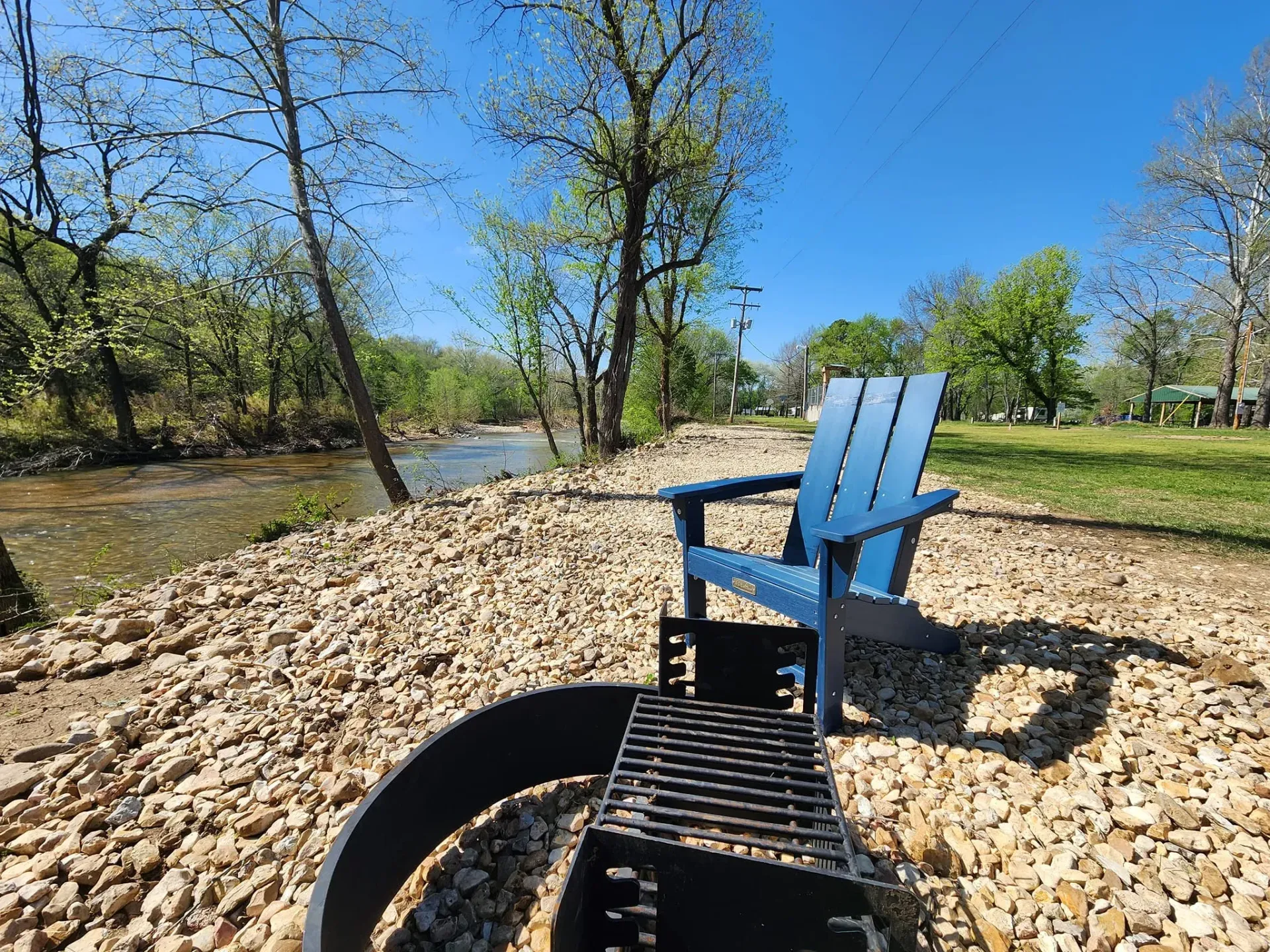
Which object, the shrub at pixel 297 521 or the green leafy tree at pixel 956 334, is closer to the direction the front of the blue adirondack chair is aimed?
the shrub

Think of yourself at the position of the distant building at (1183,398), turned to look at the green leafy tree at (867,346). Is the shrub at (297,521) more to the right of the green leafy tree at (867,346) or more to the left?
left

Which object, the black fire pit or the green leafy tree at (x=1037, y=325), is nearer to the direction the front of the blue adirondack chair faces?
the black fire pit

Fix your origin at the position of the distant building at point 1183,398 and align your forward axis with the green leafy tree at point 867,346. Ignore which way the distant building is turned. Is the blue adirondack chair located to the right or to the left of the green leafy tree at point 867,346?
left

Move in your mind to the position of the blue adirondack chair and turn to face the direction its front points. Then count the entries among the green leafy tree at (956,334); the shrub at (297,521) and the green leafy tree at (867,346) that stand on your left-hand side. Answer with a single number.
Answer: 0

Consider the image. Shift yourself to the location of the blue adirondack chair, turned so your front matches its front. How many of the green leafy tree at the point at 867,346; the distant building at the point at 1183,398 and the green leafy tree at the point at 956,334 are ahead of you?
0

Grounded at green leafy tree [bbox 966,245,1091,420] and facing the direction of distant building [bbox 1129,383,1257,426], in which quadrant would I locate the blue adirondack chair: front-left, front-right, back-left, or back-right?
back-right

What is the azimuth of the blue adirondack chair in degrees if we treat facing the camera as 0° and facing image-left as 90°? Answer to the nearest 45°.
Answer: approximately 45°

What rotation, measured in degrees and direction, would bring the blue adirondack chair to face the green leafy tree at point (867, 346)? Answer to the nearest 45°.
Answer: approximately 135° to its right

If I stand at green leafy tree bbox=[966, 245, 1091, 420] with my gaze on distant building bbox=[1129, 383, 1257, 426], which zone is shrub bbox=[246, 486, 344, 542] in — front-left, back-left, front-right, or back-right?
back-right

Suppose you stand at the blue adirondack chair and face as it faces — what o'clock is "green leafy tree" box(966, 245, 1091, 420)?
The green leafy tree is roughly at 5 o'clock from the blue adirondack chair.

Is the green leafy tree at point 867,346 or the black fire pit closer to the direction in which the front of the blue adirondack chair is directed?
the black fire pit

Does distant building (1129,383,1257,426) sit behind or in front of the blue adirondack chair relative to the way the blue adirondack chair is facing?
behind

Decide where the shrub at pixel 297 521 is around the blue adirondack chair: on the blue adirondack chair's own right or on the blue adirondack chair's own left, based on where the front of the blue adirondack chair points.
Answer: on the blue adirondack chair's own right

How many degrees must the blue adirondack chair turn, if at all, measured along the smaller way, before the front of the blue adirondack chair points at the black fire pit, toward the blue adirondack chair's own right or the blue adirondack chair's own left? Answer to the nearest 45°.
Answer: approximately 45° to the blue adirondack chair's own left

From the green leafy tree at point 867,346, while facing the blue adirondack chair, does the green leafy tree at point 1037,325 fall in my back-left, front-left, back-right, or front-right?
front-left
